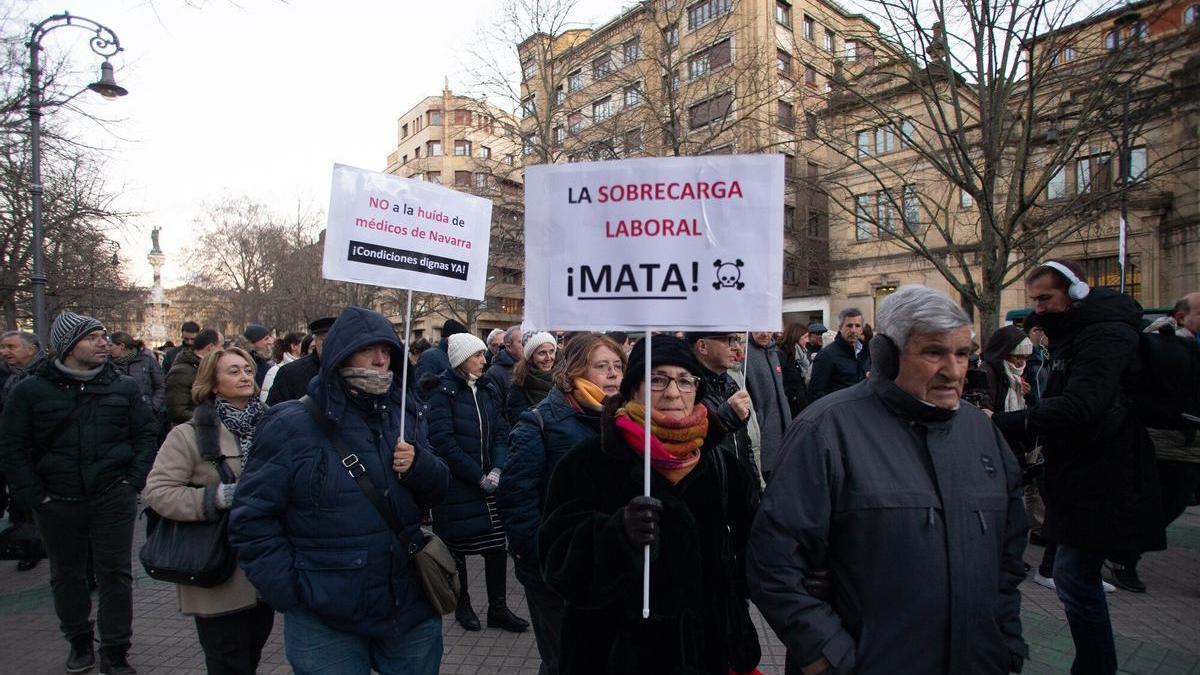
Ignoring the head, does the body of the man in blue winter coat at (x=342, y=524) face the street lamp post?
no

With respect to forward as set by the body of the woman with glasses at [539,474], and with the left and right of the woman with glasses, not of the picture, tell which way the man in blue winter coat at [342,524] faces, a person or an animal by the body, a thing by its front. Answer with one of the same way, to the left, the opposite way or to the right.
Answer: the same way

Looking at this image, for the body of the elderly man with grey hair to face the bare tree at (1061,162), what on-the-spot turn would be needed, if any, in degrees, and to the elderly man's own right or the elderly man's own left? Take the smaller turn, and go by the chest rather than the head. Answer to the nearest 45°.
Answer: approximately 135° to the elderly man's own left

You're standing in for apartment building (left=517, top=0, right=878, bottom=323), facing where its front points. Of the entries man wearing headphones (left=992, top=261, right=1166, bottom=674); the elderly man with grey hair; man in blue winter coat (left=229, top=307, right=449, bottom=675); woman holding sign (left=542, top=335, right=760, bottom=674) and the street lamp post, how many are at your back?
0

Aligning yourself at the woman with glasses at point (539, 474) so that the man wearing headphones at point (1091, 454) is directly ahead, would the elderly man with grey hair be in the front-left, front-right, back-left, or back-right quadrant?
front-right

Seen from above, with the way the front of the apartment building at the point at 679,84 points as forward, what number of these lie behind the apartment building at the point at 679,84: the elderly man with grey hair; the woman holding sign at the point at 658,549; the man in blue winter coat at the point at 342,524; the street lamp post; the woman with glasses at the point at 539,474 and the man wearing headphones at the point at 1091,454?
0

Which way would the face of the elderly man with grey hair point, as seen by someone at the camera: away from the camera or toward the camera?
toward the camera

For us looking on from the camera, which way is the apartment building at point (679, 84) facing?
facing the viewer and to the left of the viewer

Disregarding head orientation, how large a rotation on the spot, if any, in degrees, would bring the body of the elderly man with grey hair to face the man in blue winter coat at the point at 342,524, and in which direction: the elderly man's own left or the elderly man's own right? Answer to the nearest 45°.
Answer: approximately 135° to the elderly man's own right

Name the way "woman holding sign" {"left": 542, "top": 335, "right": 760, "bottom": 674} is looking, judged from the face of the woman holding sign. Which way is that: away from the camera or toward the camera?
toward the camera

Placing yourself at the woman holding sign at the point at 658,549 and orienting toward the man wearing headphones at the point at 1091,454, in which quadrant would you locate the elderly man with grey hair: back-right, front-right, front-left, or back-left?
front-right

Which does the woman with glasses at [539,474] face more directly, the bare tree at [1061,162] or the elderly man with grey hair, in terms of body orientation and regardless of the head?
the elderly man with grey hair

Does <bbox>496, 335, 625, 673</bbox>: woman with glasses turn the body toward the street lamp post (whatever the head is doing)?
no

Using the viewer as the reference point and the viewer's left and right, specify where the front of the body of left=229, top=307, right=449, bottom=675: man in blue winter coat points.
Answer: facing the viewer and to the right of the viewer

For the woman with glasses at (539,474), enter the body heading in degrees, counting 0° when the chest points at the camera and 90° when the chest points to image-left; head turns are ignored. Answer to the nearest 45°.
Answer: approximately 315°

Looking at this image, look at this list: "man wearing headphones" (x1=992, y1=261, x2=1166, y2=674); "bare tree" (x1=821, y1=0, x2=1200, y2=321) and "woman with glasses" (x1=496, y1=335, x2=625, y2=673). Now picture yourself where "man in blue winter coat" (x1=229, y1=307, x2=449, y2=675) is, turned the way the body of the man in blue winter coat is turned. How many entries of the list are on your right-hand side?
0

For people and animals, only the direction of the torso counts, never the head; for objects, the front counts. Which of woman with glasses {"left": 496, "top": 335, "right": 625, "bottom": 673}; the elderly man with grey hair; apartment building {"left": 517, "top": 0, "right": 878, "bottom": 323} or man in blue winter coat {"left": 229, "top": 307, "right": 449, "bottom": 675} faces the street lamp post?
the apartment building
